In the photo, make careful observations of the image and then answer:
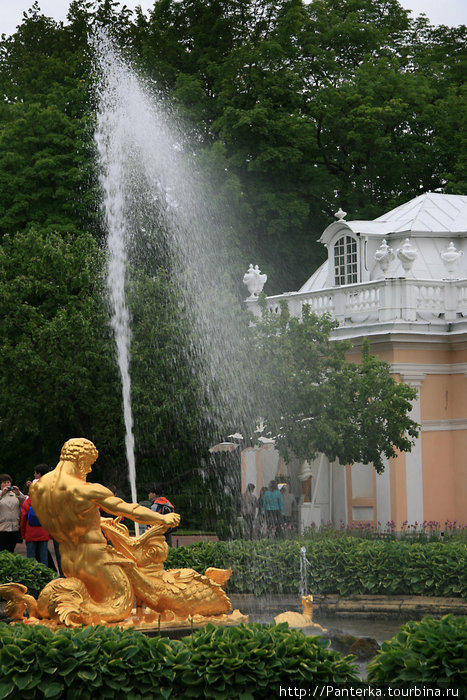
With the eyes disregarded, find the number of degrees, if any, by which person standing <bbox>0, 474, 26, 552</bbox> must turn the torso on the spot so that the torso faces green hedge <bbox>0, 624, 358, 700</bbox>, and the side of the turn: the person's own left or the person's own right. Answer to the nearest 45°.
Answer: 0° — they already face it

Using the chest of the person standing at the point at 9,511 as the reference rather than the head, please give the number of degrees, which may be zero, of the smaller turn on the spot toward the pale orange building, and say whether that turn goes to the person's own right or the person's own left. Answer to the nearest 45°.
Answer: approximately 135° to the person's own left

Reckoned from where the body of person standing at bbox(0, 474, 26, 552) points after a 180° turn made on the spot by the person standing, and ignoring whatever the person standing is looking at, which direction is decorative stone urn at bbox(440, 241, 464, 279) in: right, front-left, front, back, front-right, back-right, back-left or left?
front-right

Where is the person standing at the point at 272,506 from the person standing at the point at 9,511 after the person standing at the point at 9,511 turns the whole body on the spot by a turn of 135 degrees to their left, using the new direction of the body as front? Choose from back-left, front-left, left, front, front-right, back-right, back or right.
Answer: front

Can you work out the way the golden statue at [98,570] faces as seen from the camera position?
facing away from the viewer and to the right of the viewer

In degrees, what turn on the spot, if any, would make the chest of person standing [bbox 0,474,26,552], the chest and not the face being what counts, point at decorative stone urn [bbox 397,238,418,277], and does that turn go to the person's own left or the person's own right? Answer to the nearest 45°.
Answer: approximately 135° to the person's own left

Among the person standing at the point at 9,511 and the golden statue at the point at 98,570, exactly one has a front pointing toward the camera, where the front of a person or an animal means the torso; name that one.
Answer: the person standing

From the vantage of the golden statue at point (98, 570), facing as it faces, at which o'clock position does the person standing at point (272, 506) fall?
The person standing is roughly at 11 o'clock from the golden statue.

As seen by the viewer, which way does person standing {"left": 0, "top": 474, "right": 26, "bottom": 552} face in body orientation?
toward the camera

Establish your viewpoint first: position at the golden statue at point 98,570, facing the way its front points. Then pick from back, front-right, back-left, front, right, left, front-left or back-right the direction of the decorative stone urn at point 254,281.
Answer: front-left

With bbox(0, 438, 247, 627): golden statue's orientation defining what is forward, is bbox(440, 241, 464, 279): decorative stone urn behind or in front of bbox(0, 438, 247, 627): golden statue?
in front

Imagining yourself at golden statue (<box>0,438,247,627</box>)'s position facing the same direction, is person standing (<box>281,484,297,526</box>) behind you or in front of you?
in front

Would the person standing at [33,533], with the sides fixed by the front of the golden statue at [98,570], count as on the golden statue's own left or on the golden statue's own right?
on the golden statue's own left

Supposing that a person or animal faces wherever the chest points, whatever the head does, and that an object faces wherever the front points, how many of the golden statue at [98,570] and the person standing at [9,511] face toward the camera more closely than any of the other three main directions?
1

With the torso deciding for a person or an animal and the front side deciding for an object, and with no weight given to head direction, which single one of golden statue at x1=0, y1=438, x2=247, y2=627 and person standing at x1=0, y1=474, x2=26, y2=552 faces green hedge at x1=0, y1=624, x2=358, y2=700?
the person standing

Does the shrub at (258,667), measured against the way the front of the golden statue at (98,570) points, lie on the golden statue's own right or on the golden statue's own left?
on the golden statue's own right

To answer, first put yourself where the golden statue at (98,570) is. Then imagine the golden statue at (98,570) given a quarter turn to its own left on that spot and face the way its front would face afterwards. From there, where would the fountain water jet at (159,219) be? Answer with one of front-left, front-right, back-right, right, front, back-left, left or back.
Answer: front-right
